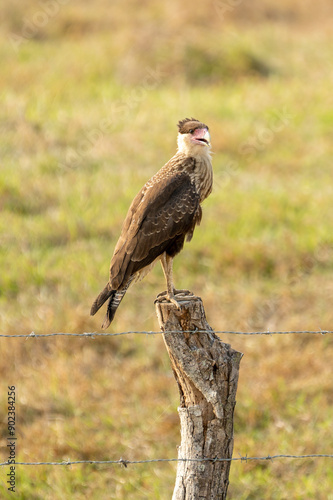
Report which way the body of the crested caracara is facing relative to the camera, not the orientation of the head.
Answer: to the viewer's right
